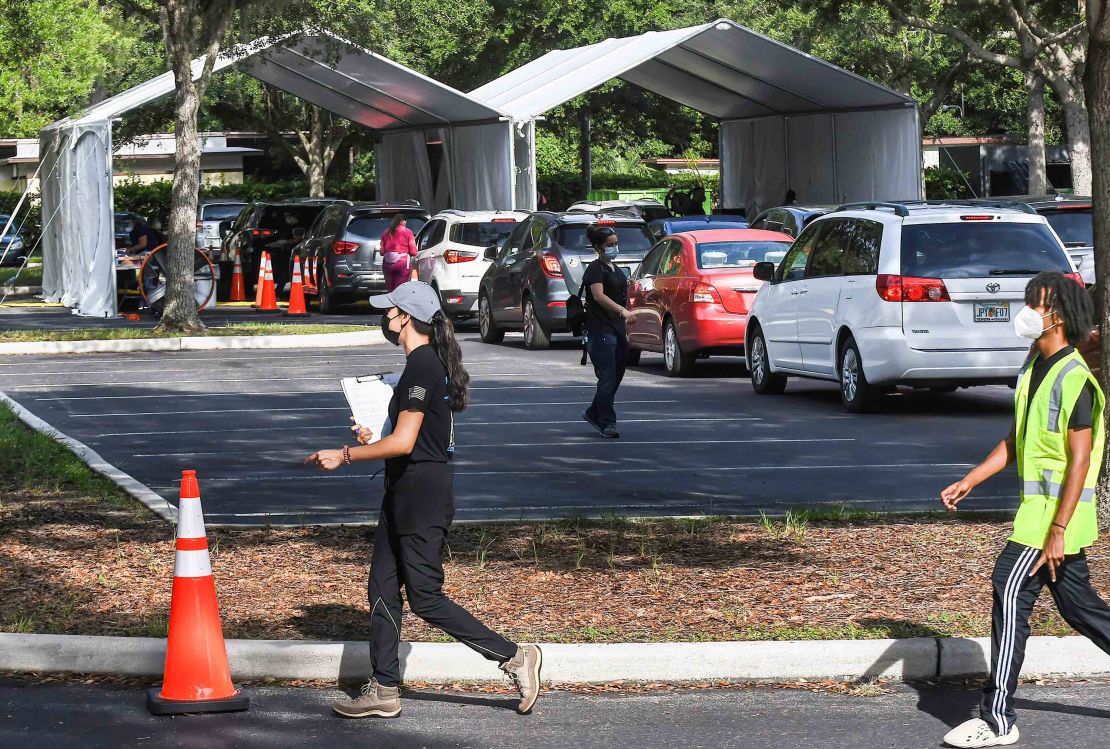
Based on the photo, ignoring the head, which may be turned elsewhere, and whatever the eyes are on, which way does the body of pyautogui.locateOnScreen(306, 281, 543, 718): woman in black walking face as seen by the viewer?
to the viewer's left

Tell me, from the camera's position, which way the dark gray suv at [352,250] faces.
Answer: facing away from the viewer and to the left of the viewer

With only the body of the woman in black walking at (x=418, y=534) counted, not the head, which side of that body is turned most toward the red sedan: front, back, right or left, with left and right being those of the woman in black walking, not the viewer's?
right

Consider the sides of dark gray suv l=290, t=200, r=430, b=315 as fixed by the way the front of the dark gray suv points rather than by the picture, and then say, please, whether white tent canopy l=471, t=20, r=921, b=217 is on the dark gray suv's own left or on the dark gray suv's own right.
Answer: on the dark gray suv's own right

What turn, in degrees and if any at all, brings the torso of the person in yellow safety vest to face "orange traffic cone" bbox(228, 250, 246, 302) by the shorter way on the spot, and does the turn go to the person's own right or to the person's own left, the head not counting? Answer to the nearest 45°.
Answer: approximately 45° to the person's own right

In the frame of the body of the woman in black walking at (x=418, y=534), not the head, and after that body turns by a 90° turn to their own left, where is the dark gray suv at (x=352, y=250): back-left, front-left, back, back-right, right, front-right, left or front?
back

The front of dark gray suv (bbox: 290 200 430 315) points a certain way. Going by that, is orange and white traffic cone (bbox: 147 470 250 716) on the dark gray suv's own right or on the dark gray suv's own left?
on the dark gray suv's own left

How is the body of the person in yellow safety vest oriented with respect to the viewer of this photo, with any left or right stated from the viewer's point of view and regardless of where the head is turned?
facing to the left of the viewer

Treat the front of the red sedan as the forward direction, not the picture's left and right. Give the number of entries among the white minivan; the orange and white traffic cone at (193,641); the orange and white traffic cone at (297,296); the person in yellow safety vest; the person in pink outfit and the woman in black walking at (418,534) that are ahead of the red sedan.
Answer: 2

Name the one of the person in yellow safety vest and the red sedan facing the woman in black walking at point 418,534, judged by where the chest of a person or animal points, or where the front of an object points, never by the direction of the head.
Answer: the person in yellow safety vest

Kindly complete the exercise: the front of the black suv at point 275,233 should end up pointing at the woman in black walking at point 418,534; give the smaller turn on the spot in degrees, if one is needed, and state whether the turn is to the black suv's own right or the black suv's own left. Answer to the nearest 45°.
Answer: approximately 135° to the black suv's own left

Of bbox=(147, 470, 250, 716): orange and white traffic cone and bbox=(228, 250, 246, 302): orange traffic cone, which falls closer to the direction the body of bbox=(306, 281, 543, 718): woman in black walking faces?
the orange and white traffic cone

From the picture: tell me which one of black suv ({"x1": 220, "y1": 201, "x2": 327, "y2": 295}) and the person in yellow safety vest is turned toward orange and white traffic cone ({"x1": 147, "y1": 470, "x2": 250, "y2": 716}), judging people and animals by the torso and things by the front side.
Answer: the person in yellow safety vest

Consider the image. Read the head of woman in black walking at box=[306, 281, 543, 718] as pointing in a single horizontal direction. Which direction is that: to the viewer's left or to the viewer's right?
to the viewer's left
